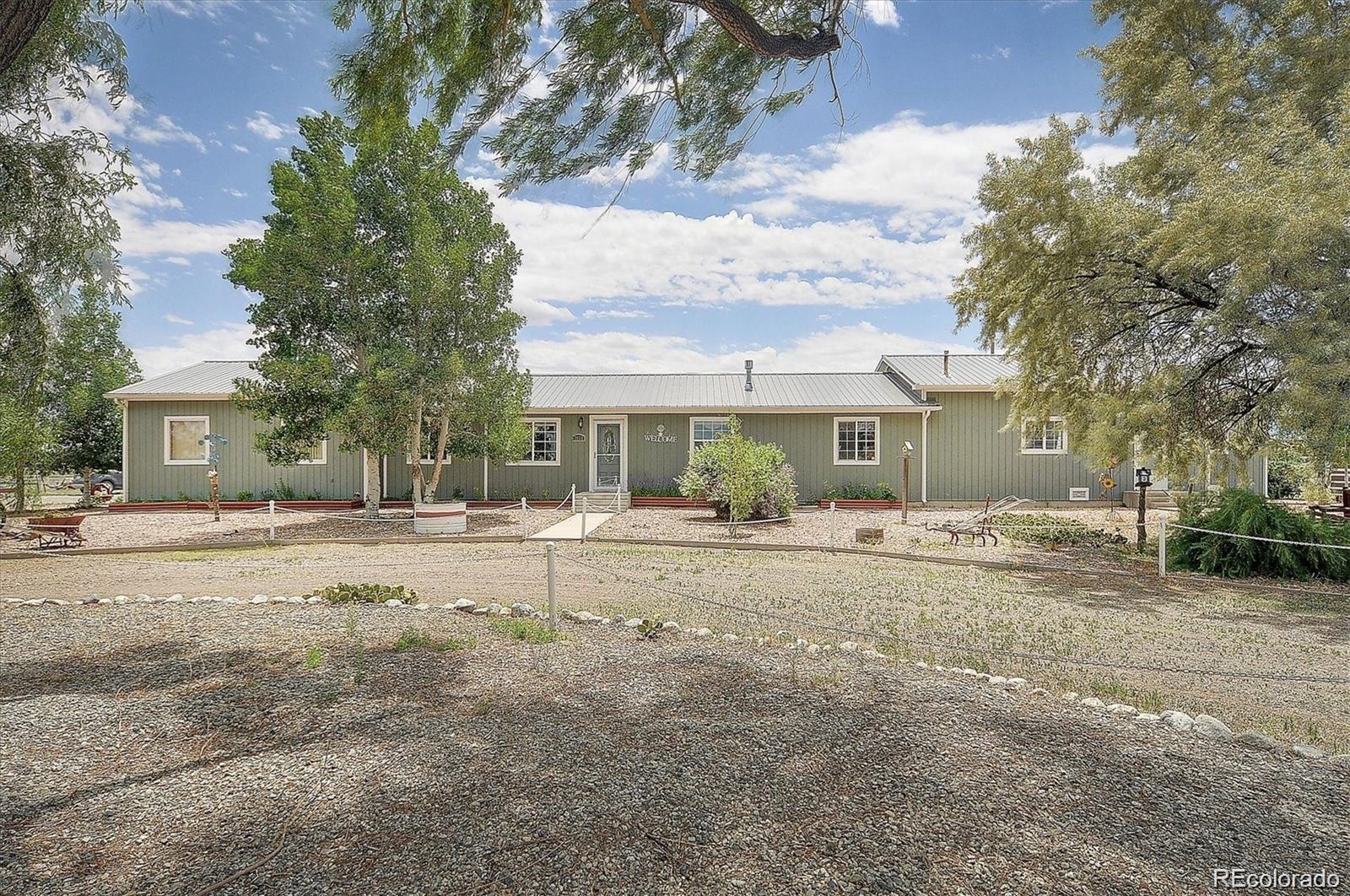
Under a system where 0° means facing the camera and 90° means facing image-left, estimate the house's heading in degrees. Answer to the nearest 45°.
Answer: approximately 0°

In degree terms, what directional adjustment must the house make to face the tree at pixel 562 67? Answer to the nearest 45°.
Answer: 0° — it already faces it

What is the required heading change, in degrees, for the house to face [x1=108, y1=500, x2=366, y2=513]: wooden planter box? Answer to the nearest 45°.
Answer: approximately 90° to its right

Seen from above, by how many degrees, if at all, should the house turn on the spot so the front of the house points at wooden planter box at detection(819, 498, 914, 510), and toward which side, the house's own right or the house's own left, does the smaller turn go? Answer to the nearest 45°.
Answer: approximately 90° to the house's own left

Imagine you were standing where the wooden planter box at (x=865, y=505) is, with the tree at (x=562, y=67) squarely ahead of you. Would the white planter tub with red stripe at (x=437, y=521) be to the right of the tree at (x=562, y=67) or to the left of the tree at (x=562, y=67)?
right

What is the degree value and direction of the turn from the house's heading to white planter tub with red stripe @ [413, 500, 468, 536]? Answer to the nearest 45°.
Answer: approximately 45° to its right

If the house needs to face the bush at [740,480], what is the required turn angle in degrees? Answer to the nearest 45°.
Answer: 0° — it already faces it

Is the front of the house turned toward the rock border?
yes
